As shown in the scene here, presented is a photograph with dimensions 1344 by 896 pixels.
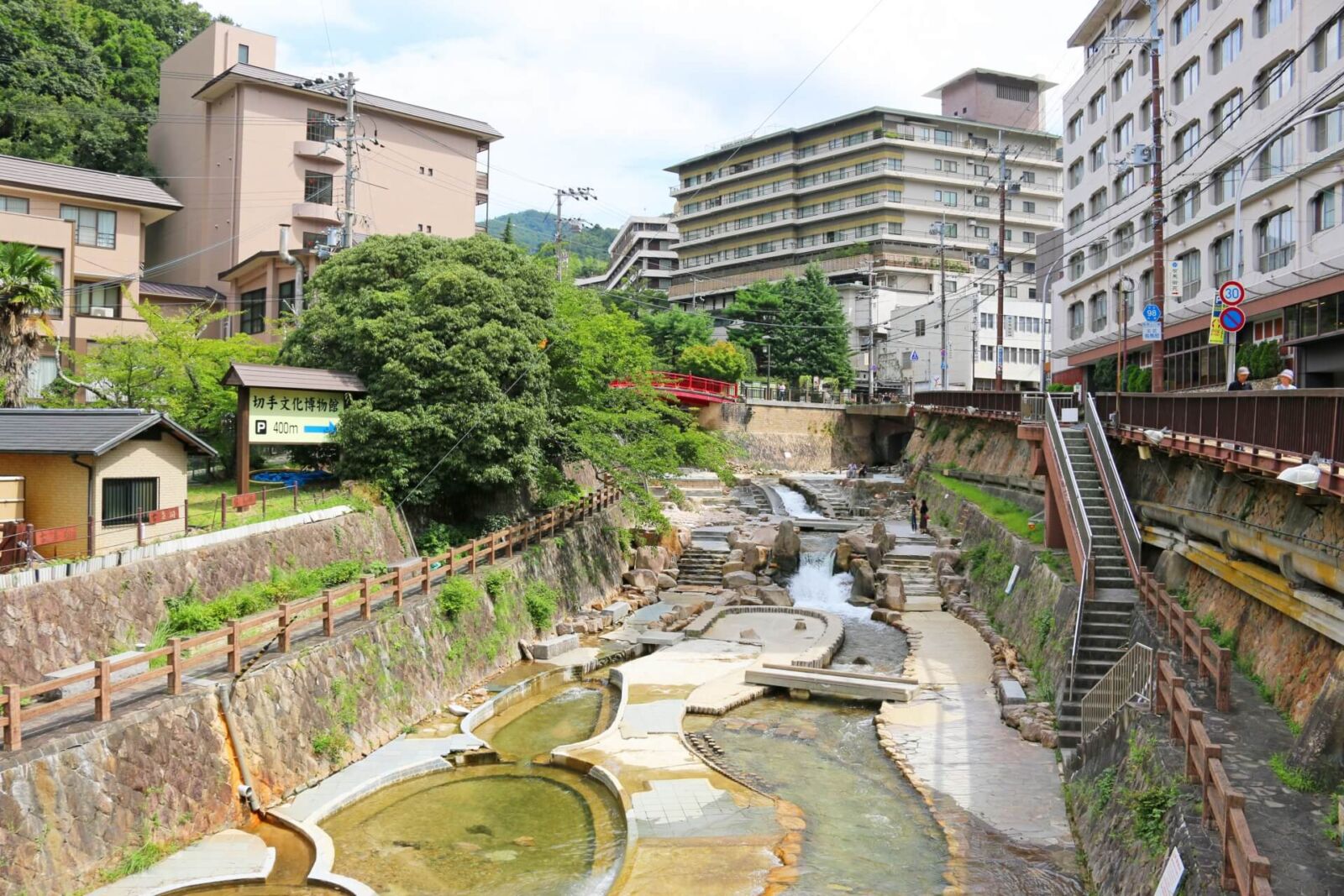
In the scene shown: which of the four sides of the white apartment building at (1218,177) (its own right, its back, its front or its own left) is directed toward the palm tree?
front

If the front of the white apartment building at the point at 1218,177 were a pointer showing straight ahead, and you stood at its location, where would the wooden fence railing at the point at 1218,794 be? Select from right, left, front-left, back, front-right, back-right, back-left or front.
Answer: front-left

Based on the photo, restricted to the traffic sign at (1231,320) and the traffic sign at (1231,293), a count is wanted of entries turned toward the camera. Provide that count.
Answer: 2

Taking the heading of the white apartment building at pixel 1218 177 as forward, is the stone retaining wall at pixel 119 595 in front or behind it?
in front

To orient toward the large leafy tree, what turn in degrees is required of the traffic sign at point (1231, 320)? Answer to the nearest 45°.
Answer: approximately 90° to its right

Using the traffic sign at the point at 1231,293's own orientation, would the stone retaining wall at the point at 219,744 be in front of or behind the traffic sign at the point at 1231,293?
in front

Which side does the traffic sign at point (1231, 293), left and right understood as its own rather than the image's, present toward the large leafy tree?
right

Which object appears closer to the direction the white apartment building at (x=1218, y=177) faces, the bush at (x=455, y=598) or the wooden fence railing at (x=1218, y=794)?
the bush

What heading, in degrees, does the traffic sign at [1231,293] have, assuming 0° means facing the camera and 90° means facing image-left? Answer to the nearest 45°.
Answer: approximately 0°

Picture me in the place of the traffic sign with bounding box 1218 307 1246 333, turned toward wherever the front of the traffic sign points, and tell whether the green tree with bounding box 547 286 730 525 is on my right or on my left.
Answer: on my right

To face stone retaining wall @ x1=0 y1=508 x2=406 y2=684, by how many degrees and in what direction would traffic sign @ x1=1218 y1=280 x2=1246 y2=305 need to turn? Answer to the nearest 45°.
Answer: approximately 45° to its right

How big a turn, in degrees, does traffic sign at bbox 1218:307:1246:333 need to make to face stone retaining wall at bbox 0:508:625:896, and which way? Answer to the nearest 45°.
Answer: approximately 45° to its right

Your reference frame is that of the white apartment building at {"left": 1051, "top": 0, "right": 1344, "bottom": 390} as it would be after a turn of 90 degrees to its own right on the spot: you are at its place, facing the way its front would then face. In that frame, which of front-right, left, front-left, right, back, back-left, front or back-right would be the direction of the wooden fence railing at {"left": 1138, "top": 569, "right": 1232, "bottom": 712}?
back-left
